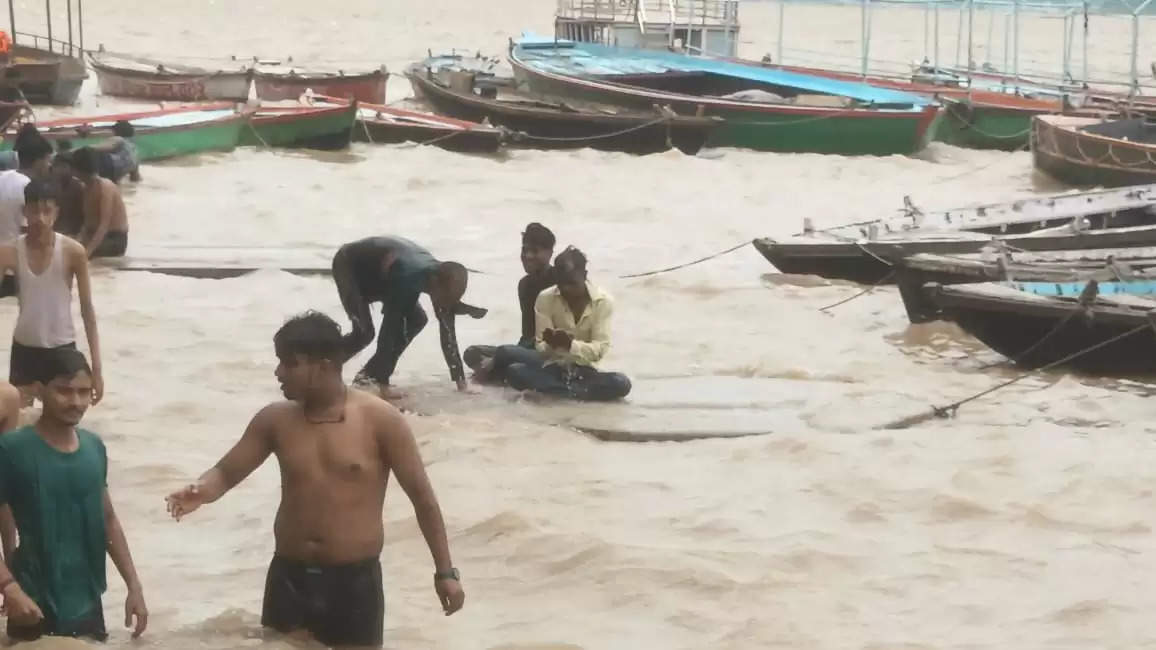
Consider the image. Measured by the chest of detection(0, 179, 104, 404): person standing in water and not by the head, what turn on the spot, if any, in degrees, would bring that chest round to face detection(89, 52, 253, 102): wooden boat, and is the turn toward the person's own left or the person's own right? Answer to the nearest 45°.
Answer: approximately 180°

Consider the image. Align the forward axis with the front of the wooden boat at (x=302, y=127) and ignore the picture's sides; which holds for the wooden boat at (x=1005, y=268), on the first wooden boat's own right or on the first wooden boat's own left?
on the first wooden boat's own right

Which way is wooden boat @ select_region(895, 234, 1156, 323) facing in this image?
to the viewer's left

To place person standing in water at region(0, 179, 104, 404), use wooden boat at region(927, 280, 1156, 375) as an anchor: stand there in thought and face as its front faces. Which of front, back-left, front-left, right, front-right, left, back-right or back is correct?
front-left

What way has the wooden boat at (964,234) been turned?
to the viewer's left

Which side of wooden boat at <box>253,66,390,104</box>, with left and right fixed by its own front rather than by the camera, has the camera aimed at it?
right

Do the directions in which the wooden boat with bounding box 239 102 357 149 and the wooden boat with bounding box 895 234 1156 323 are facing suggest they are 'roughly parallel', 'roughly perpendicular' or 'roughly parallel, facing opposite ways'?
roughly parallel, facing opposite ways

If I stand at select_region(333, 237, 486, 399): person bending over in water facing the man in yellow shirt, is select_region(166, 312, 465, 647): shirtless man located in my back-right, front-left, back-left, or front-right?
back-right

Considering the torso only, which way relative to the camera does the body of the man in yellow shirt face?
toward the camera

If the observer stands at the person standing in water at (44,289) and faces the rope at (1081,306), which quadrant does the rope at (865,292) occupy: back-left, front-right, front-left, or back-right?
front-left

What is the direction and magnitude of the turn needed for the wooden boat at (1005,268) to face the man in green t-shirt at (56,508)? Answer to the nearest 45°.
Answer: approximately 90° to its left

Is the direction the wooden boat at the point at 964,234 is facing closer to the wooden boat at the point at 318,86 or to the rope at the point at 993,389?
the wooden boat

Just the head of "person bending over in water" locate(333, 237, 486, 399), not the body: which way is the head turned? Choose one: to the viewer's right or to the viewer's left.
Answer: to the viewer's right

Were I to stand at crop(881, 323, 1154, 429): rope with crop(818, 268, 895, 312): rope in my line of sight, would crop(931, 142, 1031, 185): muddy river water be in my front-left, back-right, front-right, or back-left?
front-right

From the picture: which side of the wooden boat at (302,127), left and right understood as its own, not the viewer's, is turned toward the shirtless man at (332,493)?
right

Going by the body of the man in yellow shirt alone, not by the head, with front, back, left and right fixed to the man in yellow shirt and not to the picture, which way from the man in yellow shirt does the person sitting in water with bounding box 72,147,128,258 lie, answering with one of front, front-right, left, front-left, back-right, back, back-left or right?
back-right

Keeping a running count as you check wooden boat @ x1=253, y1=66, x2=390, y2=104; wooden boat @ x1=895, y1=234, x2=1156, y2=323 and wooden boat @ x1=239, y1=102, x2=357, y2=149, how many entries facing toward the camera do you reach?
0
